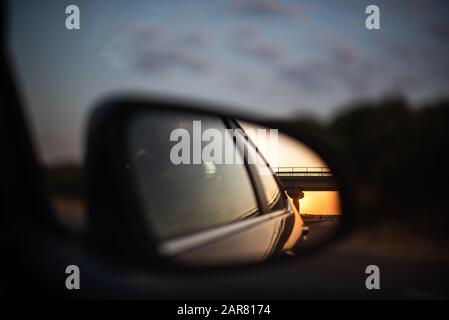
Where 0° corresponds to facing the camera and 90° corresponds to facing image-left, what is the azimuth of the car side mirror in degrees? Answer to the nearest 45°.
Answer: approximately 0°
